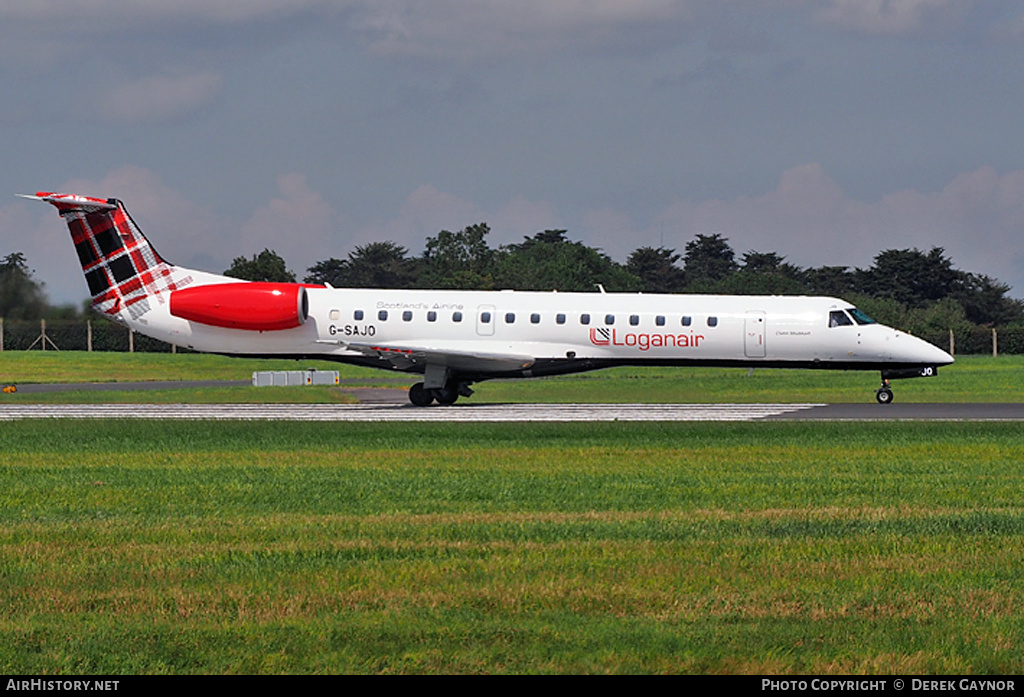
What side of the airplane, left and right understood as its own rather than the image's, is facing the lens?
right
